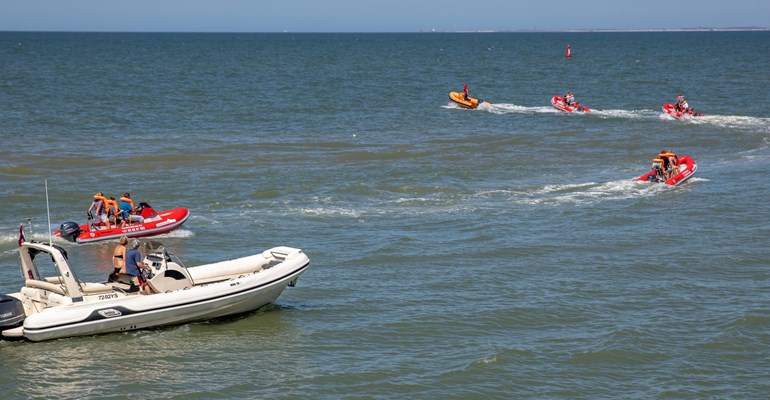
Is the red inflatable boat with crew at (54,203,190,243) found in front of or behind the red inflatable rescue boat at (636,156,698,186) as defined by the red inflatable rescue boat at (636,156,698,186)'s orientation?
behind

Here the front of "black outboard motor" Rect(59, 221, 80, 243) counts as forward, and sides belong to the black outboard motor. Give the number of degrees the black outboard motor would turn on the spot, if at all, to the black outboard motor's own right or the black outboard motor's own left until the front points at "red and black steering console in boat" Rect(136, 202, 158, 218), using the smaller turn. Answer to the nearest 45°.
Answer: approximately 45° to the black outboard motor's own left

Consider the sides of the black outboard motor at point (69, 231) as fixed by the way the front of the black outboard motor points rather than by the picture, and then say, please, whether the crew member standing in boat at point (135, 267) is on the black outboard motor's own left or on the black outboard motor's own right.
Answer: on the black outboard motor's own right

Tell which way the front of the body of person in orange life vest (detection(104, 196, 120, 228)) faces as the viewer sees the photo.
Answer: to the viewer's right

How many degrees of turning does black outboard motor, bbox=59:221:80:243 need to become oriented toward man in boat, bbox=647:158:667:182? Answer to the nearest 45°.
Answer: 0° — it already faces them

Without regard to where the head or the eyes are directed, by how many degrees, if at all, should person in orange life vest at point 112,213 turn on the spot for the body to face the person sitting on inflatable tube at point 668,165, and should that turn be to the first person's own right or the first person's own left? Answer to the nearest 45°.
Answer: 0° — they already face them

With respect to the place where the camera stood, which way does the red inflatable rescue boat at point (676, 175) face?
facing away from the viewer and to the right of the viewer

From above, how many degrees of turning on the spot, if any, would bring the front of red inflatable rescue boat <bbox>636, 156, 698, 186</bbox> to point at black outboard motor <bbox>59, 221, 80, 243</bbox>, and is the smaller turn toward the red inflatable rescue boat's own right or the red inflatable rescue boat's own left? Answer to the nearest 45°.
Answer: approximately 180°

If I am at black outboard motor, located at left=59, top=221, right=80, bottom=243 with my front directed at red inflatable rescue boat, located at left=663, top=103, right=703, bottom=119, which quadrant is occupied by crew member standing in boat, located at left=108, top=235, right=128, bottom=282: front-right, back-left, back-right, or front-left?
back-right

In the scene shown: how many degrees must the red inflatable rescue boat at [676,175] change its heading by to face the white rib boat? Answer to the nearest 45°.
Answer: approximately 180°

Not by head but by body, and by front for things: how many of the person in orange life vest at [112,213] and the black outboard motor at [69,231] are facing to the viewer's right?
2

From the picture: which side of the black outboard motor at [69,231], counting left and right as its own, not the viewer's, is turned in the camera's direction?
right

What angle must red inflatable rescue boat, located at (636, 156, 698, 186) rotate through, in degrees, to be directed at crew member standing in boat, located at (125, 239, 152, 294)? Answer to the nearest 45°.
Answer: approximately 180°
